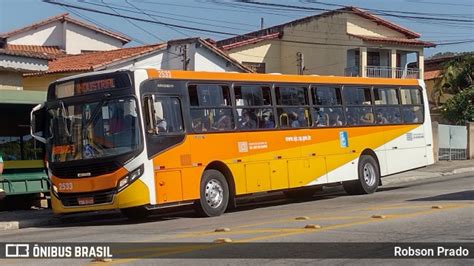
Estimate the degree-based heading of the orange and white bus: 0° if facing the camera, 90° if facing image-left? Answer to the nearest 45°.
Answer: approximately 45°

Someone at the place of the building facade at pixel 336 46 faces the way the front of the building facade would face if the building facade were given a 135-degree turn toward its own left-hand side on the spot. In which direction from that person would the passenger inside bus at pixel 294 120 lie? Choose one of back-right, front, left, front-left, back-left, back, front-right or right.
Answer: back

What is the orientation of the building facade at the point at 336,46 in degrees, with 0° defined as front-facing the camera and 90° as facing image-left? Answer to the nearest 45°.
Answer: approximately 315°

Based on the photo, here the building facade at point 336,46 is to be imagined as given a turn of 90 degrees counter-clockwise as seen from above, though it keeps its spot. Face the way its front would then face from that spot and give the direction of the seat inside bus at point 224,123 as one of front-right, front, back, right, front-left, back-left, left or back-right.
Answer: back-right

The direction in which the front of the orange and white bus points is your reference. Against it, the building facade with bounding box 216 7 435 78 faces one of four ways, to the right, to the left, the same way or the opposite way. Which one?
to the left

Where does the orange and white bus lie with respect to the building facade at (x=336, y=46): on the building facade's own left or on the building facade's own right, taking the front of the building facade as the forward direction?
on the building facade's own right

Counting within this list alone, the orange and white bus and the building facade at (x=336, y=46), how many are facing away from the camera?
0
